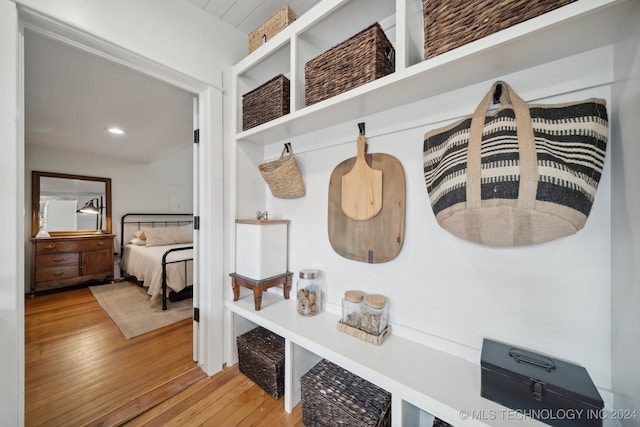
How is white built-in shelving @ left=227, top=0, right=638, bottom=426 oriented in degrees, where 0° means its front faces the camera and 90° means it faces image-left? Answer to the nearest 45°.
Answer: approximately 45°

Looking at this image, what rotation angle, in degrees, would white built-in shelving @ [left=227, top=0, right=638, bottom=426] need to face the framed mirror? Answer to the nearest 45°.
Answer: approximately 45° to its right

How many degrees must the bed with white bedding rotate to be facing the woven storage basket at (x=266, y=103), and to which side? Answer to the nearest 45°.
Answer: approximately 45° to its right

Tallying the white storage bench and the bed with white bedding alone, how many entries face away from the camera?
0

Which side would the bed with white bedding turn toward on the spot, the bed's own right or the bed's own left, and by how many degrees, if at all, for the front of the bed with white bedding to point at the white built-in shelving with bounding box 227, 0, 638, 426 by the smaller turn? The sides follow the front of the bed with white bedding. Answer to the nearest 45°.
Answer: approximately 45° to the bed's own right

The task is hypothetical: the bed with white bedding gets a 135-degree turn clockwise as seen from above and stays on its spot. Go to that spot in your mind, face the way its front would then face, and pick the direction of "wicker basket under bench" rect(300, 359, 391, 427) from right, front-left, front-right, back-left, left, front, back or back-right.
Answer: left

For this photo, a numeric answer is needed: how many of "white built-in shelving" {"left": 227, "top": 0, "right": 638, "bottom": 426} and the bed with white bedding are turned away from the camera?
0

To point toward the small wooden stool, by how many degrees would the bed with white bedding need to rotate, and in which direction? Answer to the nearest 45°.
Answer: approximately 45° to its right

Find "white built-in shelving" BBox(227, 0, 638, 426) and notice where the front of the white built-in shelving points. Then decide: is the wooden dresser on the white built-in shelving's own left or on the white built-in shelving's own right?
on the white built-in shelving's own right

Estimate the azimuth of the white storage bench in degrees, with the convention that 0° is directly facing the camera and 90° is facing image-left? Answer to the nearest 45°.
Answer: approximately 45°

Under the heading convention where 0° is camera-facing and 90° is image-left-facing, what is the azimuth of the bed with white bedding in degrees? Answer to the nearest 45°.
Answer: approximately 315°

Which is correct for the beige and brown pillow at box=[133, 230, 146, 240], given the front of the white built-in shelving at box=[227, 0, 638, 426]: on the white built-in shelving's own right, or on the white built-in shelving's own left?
on the white built-in shelving's own right
